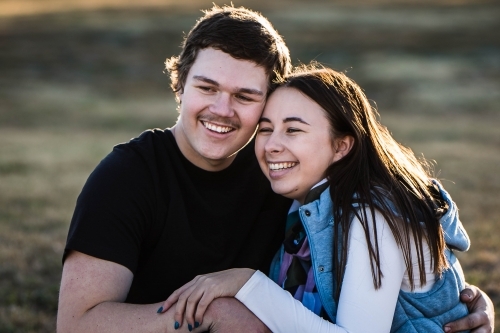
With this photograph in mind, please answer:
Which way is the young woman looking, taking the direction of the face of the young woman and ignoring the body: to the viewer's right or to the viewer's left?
to the viewer's left

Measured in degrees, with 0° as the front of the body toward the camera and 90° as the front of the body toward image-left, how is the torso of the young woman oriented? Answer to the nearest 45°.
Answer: approximately 45°

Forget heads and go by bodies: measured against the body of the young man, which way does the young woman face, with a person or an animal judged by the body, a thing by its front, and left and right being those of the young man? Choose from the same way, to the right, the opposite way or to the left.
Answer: to the right

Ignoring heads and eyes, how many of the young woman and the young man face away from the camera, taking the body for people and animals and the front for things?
0

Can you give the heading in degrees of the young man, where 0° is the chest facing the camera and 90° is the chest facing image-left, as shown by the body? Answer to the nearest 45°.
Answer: approximately 315°

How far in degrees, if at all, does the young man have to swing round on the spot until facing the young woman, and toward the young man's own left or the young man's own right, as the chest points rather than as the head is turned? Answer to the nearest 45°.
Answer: approximately 45° to the young man's own left

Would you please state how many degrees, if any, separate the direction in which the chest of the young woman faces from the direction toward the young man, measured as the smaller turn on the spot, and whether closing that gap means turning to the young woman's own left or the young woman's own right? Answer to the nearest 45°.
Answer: approximately 45° to the young woman's own right
